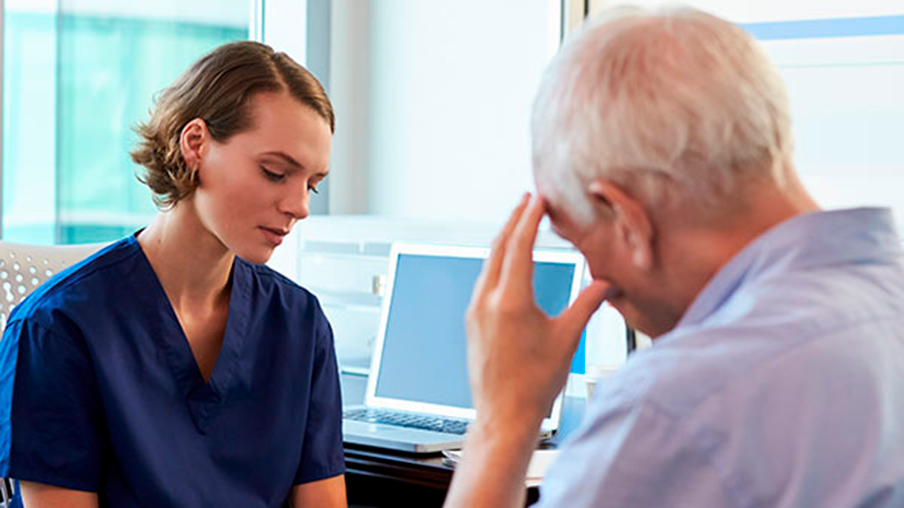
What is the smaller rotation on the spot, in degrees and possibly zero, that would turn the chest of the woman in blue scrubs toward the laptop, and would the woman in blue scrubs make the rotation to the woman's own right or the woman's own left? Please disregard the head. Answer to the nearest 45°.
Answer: approximately 90° to the woman's own left

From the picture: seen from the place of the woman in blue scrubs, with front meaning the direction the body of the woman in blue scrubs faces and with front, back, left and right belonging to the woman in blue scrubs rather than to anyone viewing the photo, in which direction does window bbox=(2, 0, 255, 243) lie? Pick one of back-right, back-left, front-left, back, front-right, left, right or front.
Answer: back-left

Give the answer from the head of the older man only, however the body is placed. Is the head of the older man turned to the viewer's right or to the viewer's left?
to the viewer's left

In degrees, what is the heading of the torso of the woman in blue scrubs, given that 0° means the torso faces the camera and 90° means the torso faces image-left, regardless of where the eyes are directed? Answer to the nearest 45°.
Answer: approximately 315°

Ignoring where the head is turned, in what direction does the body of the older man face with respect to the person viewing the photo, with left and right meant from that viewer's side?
facing away from the viewer and to the left of the viewer

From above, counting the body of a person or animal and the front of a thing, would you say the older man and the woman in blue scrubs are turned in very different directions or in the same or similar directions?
very different directions
